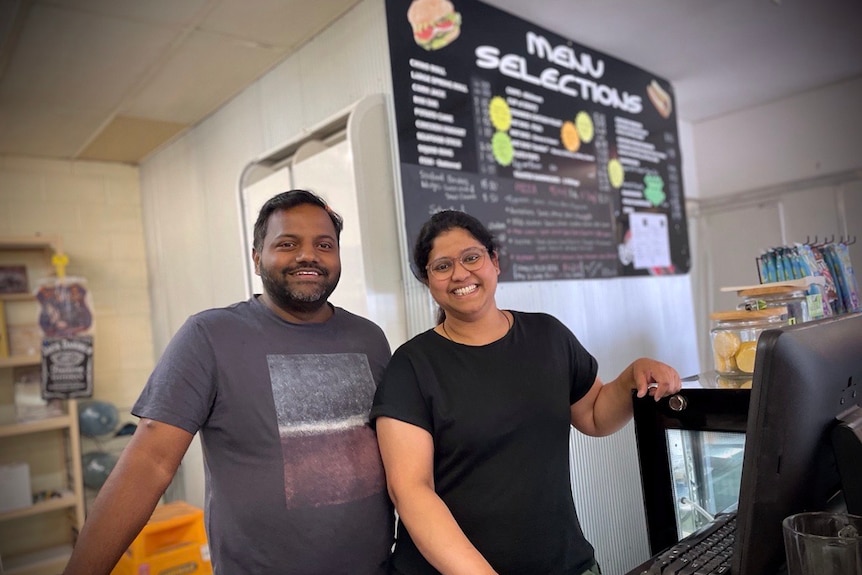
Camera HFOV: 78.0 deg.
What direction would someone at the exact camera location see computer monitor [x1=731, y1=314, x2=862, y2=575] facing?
facing away from the viewer and to the left of the viewer

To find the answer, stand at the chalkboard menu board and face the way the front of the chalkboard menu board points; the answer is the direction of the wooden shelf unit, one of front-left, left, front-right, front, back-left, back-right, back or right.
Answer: back-right

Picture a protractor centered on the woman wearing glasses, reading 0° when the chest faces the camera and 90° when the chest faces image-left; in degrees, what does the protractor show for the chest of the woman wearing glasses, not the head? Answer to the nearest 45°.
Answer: approximately 0°

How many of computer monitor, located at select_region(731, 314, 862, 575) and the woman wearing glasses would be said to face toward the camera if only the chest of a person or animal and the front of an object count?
1

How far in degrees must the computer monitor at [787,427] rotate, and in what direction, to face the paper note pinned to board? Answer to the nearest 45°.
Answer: approximately 45° to its right

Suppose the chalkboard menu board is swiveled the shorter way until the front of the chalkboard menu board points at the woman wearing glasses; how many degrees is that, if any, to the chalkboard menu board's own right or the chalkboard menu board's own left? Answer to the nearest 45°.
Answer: approximately 45° to the chalkboard menu board's own right

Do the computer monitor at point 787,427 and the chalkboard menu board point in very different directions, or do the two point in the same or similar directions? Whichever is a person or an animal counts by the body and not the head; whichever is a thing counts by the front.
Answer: very different directions

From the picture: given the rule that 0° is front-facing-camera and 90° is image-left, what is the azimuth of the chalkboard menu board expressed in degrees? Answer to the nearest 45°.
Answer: approximately 315°
